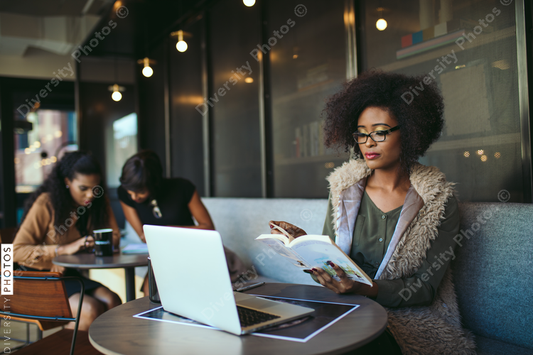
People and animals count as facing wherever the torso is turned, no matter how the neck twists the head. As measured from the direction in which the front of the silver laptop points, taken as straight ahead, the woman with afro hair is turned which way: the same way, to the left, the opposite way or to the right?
the opposite way

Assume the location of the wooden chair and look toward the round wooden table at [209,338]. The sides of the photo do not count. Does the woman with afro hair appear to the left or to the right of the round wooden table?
left

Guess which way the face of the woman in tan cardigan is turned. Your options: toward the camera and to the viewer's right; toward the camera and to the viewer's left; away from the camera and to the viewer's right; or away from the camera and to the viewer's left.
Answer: toward the camera and to the viewer's right

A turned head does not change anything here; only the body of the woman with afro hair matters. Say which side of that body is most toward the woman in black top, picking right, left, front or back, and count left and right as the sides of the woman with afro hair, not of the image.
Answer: right

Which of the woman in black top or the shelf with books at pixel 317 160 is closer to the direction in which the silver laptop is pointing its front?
the shelf with books

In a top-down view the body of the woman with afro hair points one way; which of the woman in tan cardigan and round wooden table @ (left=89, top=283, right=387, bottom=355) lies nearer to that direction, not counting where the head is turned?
the round wooden table

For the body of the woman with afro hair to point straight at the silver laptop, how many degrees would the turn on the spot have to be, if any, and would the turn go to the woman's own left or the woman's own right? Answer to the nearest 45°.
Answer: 0° — they already face it

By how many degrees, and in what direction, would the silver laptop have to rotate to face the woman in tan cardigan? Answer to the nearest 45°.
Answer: approximately 90° to its left

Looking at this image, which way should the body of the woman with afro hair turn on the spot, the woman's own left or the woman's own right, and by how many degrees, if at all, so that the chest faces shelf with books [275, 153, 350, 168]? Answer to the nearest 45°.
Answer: approximately 135° to the woman's own right

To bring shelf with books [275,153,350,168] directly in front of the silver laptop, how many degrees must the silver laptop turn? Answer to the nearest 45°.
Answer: approximately 45° to its left

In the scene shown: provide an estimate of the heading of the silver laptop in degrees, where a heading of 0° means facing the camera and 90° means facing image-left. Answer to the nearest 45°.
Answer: approximately 225°
